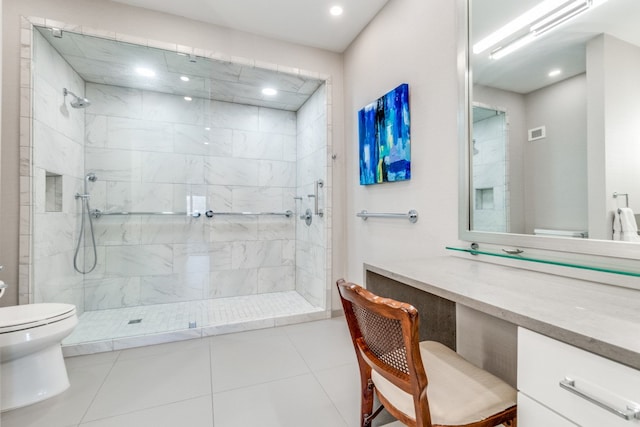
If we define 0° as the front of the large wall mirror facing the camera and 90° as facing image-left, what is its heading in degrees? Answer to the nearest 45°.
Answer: approximately 45°

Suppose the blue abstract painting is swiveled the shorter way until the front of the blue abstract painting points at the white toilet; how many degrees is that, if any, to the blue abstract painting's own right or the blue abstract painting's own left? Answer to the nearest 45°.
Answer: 0° — it already faces it

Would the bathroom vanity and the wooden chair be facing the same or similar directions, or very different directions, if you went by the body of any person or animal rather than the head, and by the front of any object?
very different directions

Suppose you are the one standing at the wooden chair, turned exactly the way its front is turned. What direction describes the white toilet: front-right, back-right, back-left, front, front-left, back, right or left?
back-left

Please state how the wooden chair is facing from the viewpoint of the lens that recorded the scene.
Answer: facing away from the viewer and to the right of the viewer

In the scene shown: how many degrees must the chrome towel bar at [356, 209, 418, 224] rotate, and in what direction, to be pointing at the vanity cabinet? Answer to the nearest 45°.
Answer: approximately 45° to its left

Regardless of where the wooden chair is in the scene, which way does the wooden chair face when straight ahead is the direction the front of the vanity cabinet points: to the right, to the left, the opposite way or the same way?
the opposite way
